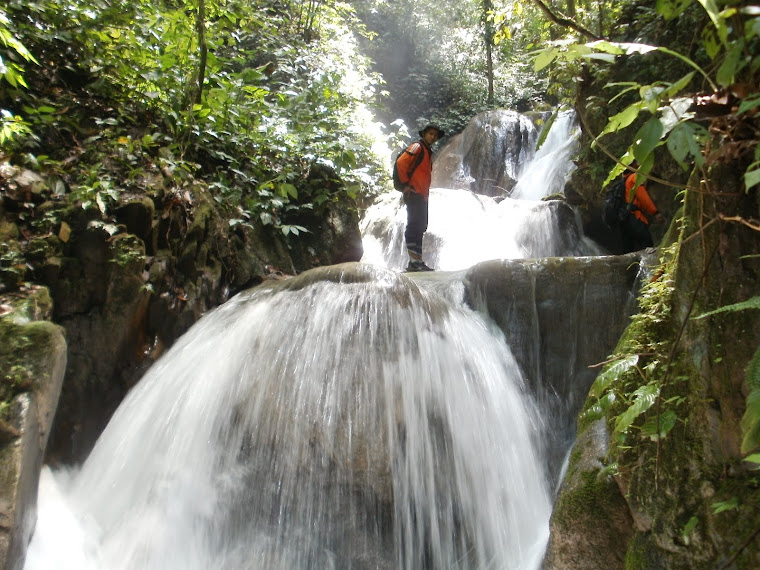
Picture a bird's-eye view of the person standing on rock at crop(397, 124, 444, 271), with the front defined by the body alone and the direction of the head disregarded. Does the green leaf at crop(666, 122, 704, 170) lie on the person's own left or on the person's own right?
on the person's own right

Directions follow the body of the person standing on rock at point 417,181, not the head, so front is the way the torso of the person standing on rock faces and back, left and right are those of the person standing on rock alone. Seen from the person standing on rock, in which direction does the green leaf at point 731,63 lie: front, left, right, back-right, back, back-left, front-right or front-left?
right

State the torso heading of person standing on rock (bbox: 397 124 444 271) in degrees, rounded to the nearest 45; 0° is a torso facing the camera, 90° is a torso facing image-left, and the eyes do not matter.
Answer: approximately 270°

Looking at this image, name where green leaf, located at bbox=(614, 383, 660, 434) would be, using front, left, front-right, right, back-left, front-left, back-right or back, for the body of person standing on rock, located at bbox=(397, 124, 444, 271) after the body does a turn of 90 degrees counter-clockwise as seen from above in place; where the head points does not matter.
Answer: back

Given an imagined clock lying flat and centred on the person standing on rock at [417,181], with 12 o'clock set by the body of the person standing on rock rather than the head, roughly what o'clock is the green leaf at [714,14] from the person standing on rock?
The green leaf is roughly at 3 o'clock from the person standing on rock.

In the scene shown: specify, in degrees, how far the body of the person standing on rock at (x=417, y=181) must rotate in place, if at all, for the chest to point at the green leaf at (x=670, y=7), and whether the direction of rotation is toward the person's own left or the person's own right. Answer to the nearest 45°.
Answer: approximately 90° to the person's own right

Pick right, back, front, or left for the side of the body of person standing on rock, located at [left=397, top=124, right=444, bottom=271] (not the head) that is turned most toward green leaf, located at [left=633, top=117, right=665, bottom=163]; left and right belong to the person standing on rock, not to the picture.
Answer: right

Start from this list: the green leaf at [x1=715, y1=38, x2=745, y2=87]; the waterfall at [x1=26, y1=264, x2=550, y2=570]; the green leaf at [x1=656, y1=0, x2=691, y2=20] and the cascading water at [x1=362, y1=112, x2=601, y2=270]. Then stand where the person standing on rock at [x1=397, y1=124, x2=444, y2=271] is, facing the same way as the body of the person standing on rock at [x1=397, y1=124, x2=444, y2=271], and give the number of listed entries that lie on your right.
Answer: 3

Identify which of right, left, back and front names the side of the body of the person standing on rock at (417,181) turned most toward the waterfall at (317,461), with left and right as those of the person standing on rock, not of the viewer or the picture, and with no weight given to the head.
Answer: right

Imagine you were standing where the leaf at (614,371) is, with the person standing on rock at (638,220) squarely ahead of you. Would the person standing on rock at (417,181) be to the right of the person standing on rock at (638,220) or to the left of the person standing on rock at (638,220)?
left

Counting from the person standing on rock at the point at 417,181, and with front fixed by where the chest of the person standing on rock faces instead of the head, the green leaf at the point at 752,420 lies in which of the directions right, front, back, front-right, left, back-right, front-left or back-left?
right

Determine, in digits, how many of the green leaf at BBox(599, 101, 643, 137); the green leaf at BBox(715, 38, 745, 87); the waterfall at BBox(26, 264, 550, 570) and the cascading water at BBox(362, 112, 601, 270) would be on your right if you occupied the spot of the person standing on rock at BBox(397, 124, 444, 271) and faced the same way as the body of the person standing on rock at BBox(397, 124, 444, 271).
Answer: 3

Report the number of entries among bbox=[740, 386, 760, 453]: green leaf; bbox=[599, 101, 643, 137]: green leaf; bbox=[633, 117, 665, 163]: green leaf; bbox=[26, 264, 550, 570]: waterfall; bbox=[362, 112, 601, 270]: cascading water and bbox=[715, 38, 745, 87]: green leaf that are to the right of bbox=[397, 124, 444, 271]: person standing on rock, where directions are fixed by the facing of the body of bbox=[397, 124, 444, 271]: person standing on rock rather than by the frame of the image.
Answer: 5
